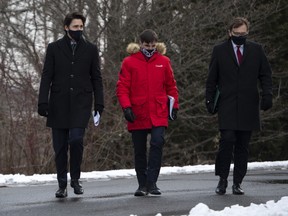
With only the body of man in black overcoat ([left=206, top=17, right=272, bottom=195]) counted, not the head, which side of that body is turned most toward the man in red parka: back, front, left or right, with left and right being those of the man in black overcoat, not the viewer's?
right

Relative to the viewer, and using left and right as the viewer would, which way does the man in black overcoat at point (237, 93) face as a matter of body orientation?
facing the viewer

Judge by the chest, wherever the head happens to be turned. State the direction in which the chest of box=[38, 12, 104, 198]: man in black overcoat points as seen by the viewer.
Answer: toward the camera

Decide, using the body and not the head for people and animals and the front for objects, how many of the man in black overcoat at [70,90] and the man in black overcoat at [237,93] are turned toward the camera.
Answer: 2

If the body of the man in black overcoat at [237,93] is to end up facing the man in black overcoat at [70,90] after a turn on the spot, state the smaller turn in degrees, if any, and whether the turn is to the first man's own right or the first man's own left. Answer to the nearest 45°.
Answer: approximately 90° to the first man's own right

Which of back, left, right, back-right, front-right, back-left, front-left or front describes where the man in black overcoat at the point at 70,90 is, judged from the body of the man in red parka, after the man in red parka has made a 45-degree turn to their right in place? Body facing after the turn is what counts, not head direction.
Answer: front-right

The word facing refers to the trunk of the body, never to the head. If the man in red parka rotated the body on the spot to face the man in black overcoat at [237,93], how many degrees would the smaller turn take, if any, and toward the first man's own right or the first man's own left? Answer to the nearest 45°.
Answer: approximately 90° to the first man's own left

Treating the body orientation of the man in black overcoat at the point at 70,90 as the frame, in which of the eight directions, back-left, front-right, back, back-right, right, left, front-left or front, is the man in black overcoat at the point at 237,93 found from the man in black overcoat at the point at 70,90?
left
